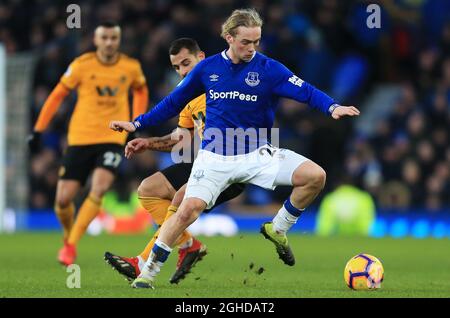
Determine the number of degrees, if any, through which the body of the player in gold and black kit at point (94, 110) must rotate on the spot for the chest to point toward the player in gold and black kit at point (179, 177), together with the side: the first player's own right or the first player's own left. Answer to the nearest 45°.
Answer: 0° — they already face them

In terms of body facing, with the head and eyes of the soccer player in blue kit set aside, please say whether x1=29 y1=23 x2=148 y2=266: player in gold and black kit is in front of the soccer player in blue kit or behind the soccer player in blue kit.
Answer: behind

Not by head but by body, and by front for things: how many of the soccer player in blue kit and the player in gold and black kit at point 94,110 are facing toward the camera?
2

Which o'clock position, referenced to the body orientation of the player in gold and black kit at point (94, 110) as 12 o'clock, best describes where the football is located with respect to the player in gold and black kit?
The football is roughly at 11 o'clock from the player in gold and black kit.
